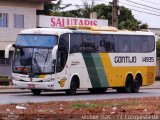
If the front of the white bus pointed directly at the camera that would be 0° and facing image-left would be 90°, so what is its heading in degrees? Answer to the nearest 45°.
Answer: approximately 45°
